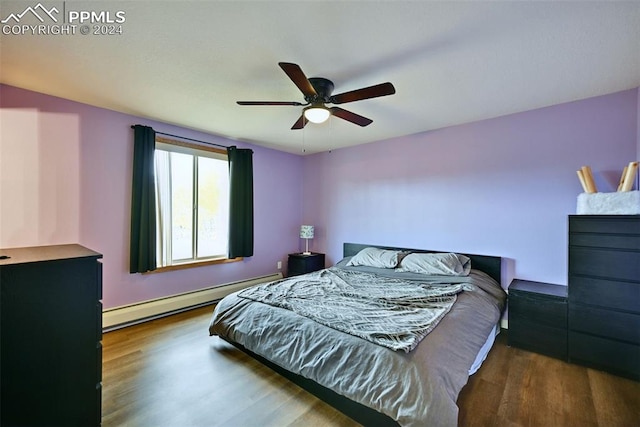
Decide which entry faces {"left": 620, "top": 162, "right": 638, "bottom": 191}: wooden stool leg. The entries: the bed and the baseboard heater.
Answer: the baseboard heater

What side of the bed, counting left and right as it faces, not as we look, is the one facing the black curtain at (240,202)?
right

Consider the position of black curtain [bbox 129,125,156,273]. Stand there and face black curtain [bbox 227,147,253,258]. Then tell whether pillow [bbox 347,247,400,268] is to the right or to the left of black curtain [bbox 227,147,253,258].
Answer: right

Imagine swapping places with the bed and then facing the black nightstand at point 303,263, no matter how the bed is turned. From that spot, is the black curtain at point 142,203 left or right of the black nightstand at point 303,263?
left

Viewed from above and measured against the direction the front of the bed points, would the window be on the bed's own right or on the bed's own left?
on the bed's own right

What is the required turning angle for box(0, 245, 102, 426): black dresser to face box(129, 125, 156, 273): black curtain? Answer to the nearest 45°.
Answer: approximately 45° to its left

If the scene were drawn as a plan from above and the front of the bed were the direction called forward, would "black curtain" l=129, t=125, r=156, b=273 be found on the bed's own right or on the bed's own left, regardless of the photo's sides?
on the bed's own right

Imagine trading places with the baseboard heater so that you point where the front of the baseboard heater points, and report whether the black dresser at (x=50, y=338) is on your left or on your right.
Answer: on your right

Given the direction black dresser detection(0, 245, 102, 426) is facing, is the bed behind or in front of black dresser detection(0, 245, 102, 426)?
in front

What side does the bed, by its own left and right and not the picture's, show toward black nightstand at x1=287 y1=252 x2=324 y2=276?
right

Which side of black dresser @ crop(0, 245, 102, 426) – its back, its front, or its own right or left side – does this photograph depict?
right

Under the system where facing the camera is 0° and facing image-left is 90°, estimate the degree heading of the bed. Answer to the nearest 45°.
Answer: approximately 45°

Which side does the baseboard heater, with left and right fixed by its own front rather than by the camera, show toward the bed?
front
